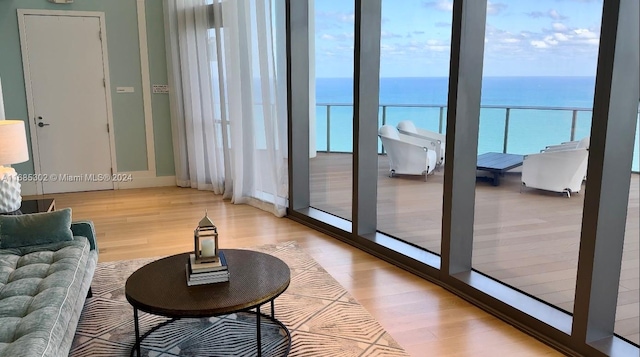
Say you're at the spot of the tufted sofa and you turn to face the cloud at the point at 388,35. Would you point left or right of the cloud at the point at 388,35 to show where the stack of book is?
right

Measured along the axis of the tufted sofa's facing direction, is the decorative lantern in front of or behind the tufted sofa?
in front

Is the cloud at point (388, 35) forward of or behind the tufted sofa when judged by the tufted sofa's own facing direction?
forward

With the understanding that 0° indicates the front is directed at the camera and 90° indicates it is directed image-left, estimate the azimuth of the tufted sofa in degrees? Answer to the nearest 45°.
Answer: approximately 270°

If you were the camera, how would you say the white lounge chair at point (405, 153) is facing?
facing to the right of the viewer

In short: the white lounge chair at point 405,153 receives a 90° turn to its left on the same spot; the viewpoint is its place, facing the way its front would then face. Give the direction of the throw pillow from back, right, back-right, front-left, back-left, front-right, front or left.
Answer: back-left

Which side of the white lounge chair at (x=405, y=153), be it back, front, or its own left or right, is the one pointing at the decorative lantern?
right

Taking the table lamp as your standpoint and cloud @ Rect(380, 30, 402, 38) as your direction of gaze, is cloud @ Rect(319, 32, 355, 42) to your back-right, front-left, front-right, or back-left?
front-left

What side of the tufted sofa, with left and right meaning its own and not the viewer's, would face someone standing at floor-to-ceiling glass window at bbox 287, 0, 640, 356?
front

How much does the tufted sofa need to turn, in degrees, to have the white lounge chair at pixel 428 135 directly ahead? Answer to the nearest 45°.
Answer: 0° — it already faces it
